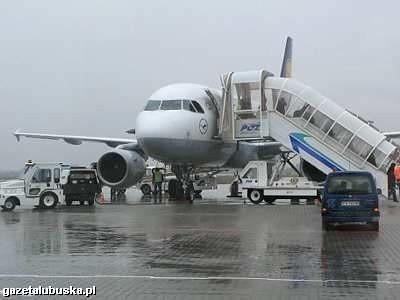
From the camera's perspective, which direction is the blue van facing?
away from the camera

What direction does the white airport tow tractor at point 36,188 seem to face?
to the viewer's left

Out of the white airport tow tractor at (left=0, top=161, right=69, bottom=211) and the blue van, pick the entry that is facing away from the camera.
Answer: the blue van
